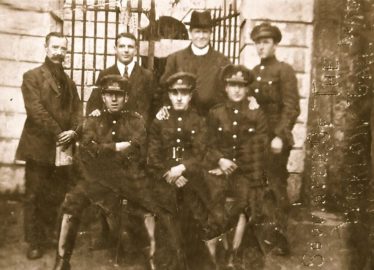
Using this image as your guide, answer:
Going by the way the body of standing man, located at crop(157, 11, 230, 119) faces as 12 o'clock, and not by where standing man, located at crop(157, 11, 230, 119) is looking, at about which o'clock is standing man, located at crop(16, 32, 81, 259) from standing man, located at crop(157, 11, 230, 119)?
standing man, located at crop(16, 32, 81, 259) is roughly at 3 o'clock from standing man, located at crop(157, 11, 230, 119).

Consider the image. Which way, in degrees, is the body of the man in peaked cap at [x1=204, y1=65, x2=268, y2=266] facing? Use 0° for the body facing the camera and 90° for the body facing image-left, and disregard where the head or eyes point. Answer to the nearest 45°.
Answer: approximately 0°

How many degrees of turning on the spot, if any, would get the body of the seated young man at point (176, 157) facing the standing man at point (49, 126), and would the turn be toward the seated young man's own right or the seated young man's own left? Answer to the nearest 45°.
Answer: approximately 90° to the seated young man's own right

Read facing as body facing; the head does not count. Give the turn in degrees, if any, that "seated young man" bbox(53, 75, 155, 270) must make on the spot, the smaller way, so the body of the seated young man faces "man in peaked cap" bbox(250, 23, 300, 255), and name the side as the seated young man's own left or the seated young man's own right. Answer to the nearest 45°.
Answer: approximately 90° to the seated young man's own left

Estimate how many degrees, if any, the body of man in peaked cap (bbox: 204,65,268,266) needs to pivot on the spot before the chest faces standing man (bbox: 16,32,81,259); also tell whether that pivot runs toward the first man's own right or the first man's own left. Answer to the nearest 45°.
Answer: approximately 90° to the first man's own right

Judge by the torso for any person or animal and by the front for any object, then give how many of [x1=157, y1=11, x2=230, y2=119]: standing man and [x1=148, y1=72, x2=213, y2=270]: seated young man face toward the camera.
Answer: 2

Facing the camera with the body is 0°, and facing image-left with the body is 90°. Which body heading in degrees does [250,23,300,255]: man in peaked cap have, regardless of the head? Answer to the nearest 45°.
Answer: approximately 45°
